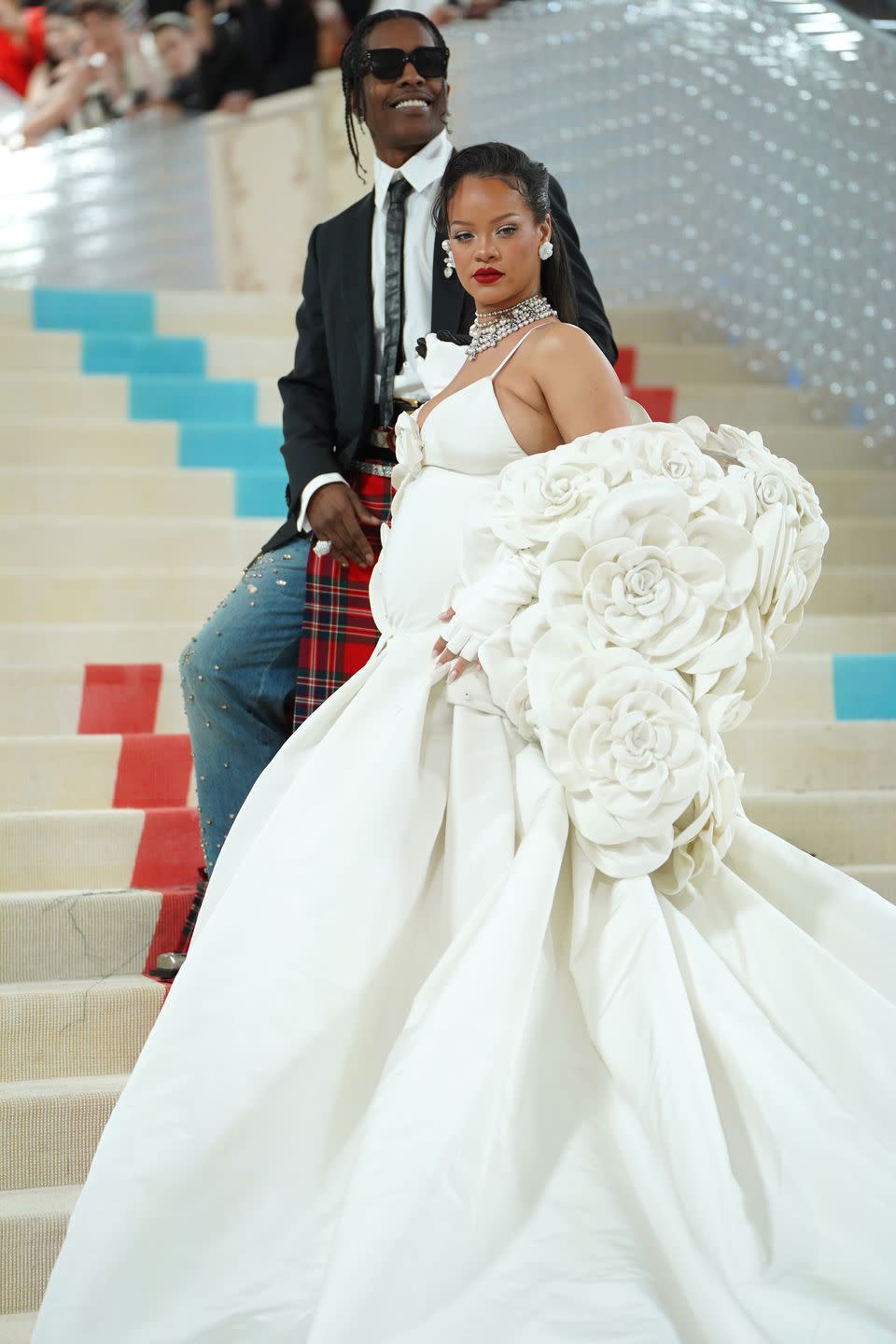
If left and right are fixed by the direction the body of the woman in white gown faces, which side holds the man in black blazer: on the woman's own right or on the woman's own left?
on the woman's own right

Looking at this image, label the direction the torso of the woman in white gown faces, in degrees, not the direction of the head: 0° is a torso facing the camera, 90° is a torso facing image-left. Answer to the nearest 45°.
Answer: approximately 45°

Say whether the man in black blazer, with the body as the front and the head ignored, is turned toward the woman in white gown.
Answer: yes
